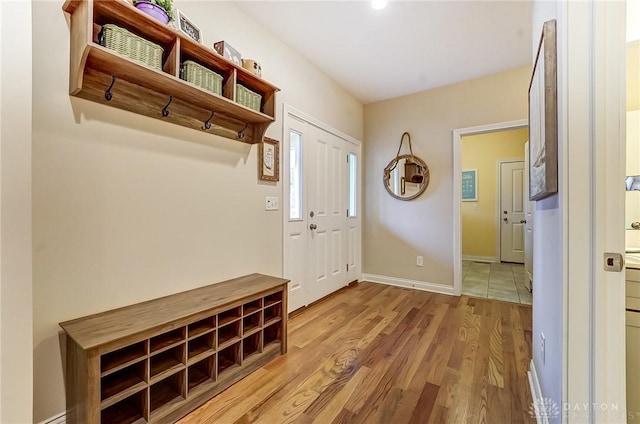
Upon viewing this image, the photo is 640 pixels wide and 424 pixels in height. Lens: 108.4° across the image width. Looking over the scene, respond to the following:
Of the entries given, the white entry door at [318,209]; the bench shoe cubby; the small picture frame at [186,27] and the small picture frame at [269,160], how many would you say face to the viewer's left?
0

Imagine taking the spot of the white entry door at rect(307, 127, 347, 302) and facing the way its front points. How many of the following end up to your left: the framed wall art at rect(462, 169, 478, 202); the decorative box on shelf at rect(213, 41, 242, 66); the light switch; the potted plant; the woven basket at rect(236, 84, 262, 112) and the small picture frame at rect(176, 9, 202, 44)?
1

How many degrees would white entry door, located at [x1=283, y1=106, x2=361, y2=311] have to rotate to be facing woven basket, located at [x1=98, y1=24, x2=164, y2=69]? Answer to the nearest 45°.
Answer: approximately 90° to its right

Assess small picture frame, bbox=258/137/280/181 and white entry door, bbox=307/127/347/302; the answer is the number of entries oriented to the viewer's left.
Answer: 0

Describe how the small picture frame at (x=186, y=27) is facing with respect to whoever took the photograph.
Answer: facing the viewer and to the right of the viewer

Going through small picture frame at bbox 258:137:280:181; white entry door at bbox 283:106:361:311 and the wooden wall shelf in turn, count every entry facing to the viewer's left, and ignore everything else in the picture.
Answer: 0

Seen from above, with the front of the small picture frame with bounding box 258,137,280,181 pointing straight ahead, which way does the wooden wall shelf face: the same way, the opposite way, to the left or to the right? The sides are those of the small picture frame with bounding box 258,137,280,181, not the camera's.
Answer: the same way

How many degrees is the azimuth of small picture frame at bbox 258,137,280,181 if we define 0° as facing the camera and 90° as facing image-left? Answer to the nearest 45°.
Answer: approximately 315°

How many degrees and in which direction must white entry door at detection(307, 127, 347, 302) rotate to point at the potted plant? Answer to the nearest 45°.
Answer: approximately 90° to its right

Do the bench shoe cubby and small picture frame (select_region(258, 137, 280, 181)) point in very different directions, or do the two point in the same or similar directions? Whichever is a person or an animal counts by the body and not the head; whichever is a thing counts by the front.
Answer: same or similar directions

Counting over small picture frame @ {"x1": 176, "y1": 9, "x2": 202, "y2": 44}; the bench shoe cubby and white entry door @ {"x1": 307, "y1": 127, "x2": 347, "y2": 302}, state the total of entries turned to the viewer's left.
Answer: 0

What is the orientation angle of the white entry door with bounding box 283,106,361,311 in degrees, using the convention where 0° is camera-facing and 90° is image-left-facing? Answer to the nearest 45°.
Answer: approximately 315°

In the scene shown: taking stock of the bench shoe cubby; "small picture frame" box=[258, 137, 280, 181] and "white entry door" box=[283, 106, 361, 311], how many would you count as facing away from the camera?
0
